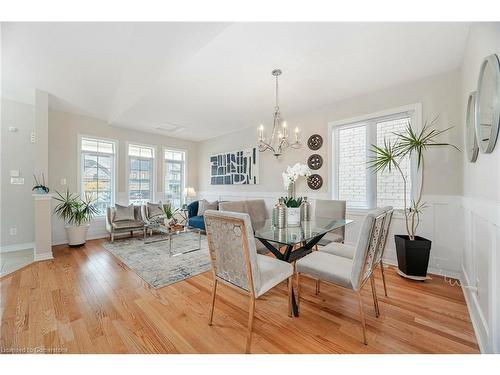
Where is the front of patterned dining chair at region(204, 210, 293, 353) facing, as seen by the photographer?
facing away from the viewer and to the right of the viewer

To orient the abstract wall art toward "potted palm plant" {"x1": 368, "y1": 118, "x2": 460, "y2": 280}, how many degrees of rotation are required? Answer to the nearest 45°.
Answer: approximately 90° to its left

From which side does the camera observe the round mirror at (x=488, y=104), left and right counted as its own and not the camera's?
left

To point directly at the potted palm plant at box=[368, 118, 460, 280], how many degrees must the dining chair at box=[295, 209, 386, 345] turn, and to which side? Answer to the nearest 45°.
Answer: approximately 90° to its right

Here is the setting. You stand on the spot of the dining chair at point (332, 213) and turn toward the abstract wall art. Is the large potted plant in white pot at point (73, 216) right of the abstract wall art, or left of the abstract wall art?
left

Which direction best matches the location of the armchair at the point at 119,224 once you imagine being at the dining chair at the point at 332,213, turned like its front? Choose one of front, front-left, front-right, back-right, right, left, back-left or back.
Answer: front-right

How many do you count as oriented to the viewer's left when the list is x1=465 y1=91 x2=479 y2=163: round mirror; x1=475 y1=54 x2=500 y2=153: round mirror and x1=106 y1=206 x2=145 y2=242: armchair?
2

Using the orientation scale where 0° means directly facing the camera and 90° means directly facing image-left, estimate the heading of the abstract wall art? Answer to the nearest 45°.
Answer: approximately 45°

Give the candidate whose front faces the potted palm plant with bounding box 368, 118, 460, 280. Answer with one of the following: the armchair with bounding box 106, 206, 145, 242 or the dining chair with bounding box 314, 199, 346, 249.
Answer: the armchair

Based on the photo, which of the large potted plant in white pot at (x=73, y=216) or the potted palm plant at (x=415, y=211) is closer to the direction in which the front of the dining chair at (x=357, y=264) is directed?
the large potted plant in white pot

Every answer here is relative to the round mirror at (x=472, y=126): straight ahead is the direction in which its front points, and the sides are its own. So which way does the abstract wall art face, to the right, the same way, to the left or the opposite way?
to the left

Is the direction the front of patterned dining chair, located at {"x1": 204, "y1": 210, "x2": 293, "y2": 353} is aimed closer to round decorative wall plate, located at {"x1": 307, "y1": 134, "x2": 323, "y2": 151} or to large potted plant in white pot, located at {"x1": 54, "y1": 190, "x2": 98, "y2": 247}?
the round decorative wall plate

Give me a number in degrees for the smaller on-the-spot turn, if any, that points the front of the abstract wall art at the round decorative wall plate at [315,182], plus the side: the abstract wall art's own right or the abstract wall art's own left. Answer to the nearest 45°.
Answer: approximately 90° to the abstract wall art's own left
